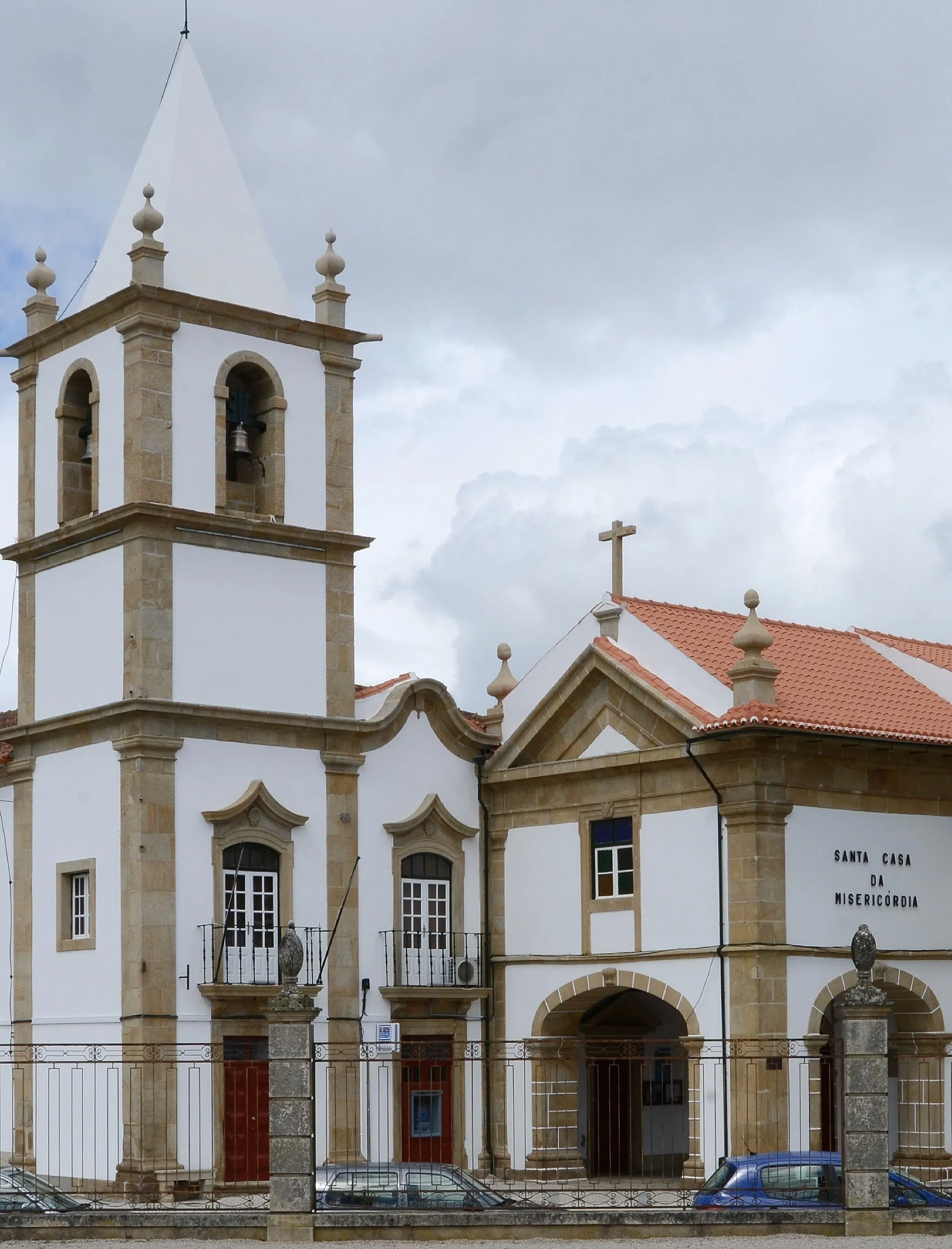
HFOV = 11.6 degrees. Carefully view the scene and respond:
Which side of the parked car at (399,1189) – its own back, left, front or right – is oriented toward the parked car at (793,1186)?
front

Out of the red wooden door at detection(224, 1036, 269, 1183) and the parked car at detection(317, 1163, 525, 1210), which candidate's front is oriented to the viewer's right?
the parked car

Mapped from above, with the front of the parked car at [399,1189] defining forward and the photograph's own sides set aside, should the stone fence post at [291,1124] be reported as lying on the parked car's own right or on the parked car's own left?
on the parked car's own right

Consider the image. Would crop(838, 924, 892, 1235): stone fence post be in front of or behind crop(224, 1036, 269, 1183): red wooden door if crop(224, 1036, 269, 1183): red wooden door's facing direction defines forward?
in front

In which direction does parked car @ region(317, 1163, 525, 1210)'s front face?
to the viewer's right

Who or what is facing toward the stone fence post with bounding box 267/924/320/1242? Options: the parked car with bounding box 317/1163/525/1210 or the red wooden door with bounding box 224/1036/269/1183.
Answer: the red wooden door

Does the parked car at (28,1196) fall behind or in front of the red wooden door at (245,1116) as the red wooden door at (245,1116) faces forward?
in front
